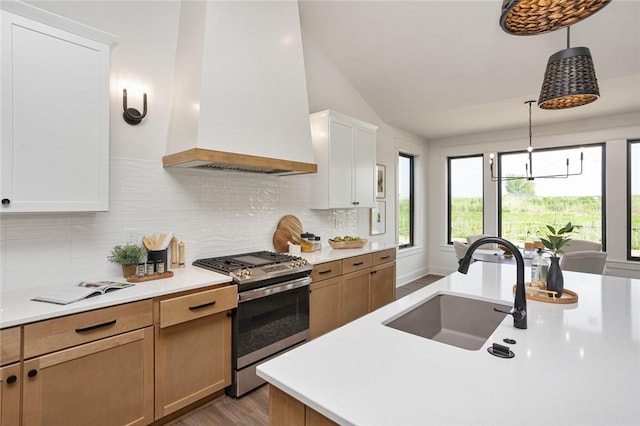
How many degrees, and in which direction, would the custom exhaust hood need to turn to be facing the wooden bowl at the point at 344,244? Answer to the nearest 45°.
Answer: approximately 90° to its left

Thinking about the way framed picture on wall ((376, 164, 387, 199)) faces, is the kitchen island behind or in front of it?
in front

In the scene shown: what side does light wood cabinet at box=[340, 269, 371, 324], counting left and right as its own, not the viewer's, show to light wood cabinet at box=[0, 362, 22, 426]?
right

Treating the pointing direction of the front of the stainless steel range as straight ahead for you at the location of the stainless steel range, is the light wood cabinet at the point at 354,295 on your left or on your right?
on your left

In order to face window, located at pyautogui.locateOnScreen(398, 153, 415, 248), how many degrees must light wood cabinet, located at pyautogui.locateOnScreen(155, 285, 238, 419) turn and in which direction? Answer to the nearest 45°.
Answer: approximately 90° to its left

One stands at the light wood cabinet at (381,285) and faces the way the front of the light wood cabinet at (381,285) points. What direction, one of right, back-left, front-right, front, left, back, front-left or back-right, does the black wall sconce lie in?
right

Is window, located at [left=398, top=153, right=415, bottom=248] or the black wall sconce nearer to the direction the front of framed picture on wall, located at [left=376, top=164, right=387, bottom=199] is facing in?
the black wall sconce

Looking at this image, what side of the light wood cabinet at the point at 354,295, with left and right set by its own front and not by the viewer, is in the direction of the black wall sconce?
right

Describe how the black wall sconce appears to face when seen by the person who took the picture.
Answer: facing the viewer and to the right of the viewer

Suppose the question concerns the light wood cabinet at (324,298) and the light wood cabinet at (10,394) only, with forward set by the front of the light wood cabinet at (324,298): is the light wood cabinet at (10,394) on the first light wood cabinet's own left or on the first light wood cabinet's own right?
on the first light wood cabinet's own right

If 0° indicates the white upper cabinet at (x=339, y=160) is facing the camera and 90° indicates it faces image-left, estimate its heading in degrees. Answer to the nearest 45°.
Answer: approximately 315°
